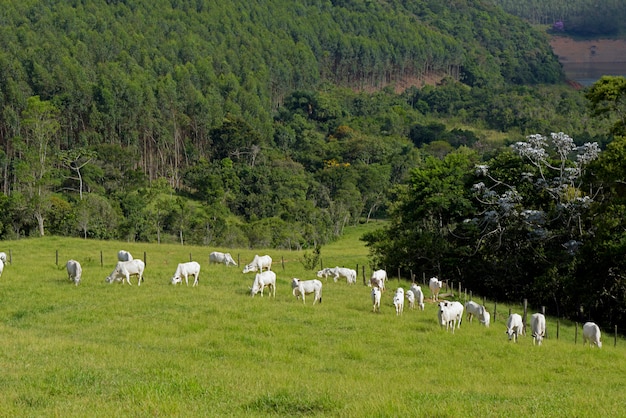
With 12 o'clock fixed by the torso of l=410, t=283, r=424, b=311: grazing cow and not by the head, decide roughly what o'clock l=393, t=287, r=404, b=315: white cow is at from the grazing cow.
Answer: The white cow is roughly at 2 o'clock from the grazing cow.

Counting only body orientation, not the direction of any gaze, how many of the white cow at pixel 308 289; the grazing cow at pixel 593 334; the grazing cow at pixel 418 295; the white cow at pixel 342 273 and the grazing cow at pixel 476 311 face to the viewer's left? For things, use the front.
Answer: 2

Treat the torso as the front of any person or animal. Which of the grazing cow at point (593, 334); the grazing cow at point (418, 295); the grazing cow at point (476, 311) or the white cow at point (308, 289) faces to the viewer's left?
the white cow

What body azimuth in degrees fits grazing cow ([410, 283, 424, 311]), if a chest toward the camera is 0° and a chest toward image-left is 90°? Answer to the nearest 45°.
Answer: approximately 315°

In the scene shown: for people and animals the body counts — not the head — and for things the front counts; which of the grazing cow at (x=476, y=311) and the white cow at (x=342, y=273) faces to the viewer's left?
the white cow

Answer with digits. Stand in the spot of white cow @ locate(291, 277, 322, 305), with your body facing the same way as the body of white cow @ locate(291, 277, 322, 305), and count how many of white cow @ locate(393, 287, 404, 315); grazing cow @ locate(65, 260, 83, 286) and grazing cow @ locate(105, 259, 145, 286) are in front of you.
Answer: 2

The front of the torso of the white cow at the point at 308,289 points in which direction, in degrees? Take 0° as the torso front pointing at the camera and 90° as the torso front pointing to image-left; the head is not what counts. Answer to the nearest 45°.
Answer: approximately 90°

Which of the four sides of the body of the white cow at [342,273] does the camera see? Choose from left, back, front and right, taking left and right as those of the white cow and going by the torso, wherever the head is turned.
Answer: left
